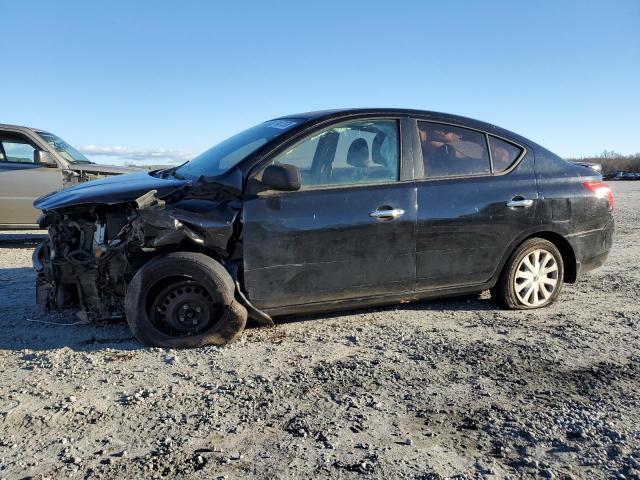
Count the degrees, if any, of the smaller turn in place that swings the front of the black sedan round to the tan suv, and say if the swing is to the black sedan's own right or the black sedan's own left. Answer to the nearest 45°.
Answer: approximately 90° to the black sedan's own right

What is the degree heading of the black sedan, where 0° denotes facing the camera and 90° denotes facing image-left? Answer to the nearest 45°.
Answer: approximately 45°
